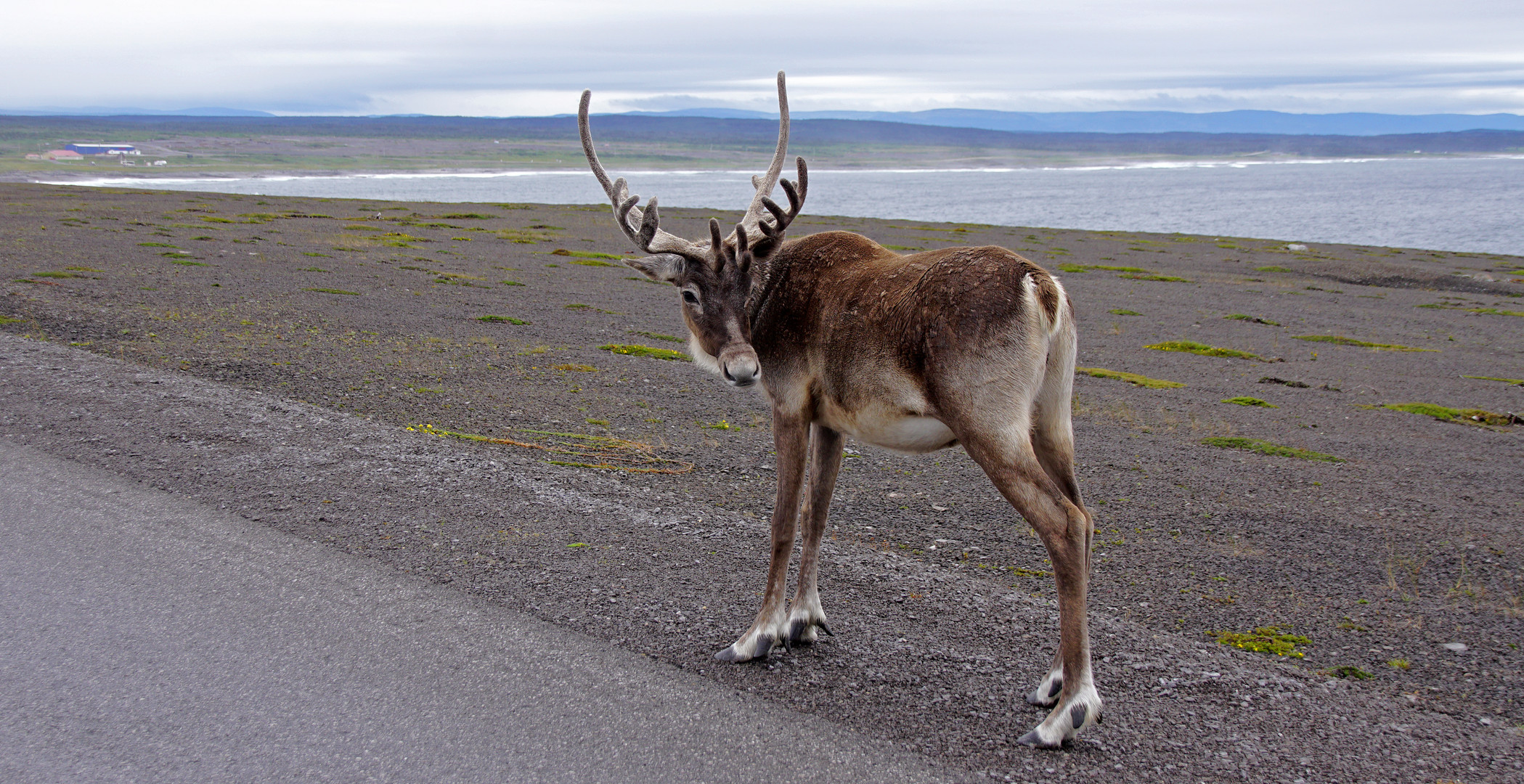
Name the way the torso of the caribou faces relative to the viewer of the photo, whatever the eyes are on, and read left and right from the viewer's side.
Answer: facing away from the viewer and to the left of the viewer
